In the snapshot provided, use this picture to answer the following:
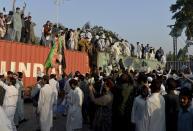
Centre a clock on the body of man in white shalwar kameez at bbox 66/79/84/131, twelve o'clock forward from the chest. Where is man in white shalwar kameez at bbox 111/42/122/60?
man in white shalwar kameez at bbox 111/42/122/60 is roughly at 2 o'clock from man in white shalwar kameez at bbox 66/79/84/131.

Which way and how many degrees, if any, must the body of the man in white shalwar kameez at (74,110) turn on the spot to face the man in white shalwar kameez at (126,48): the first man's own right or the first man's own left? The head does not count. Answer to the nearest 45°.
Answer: approximately 45° to the first man's own right

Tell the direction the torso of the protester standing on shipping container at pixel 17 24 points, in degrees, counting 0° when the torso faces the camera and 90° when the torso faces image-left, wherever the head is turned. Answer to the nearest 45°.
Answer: approximately 0°

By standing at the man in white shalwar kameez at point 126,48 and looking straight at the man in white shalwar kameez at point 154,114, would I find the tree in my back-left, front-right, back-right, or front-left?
back-left

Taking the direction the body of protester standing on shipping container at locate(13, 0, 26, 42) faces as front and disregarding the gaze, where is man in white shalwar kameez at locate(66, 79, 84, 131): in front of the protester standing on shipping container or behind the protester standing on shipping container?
in front

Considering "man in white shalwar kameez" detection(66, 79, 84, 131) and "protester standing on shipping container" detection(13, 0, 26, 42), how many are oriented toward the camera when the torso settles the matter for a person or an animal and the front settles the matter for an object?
1

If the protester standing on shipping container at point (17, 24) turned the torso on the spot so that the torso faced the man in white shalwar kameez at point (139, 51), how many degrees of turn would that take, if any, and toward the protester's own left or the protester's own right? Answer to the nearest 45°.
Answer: approximately 135° to the protester's own left
